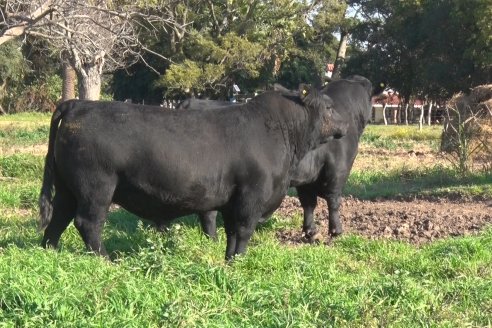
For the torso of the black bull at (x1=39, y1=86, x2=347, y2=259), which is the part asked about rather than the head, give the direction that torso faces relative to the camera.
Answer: to the viewer's right

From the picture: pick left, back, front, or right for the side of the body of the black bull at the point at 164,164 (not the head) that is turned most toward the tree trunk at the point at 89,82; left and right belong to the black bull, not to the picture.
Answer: left

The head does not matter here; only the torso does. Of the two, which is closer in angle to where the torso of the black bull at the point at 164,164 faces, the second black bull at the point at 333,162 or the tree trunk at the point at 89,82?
the second black bull

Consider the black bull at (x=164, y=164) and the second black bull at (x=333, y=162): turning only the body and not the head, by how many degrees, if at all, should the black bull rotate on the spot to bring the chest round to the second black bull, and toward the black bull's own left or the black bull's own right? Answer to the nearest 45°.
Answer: approximately 45° to the black bull's own left

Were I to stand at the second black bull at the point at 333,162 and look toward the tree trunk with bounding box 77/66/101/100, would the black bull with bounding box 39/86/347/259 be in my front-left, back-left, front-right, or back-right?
back-left
